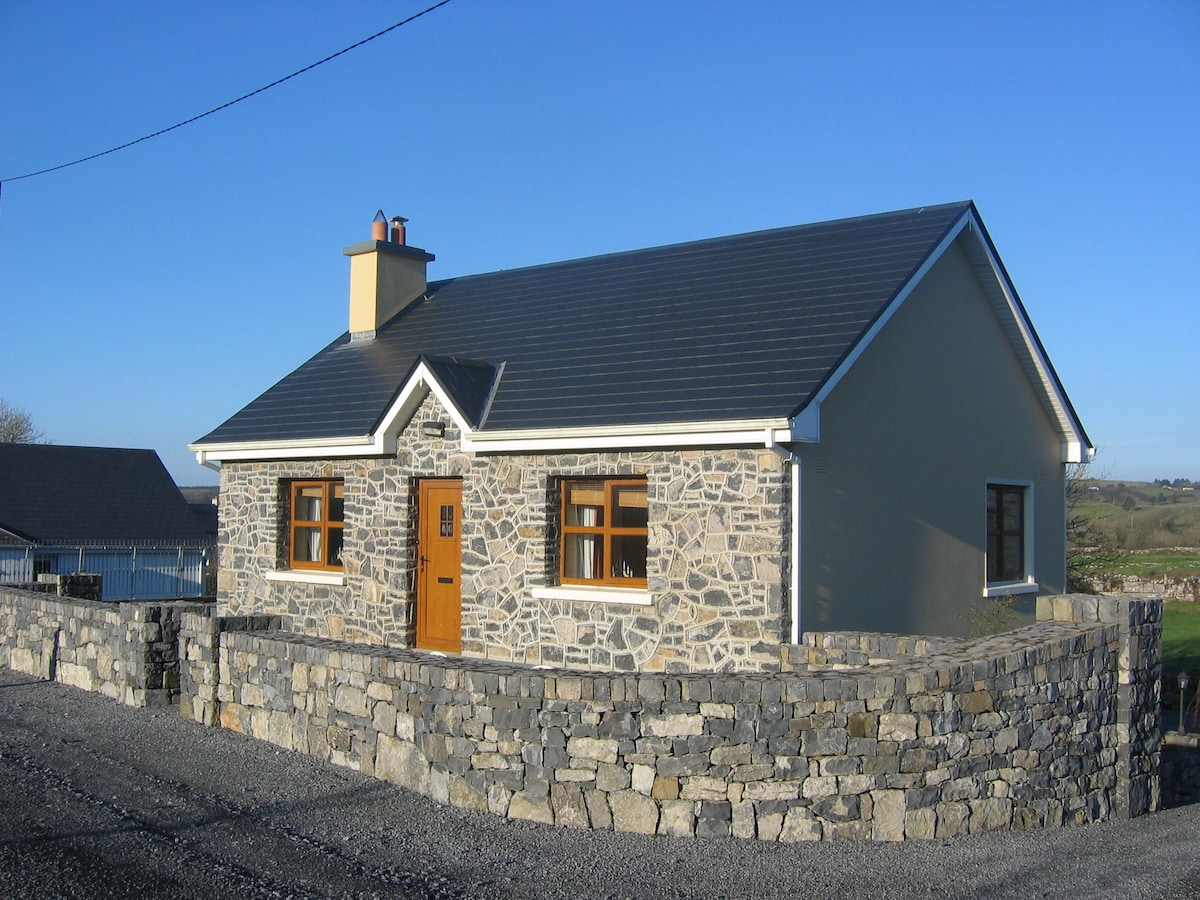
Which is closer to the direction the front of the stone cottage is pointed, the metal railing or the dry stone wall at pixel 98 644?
the dry stone wall

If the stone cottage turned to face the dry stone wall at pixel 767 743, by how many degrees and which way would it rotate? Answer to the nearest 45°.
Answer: approximately 45° to its left

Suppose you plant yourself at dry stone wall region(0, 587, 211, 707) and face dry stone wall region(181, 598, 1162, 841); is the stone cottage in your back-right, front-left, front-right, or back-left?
front-left

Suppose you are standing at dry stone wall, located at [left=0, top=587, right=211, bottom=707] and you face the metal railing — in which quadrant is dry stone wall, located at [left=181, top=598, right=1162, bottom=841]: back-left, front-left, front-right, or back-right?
back-right

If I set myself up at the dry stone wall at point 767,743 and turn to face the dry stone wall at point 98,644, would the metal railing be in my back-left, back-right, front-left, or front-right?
front-right

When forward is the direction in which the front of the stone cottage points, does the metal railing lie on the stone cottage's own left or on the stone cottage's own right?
on the stone cottage's own right

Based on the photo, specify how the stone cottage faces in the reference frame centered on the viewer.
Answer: facing the viewer and to the left of the viewer

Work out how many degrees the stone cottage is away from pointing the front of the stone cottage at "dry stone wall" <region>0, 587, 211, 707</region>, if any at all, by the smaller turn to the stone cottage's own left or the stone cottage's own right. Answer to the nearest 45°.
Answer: approximately 45° to the stone cottage's own right
